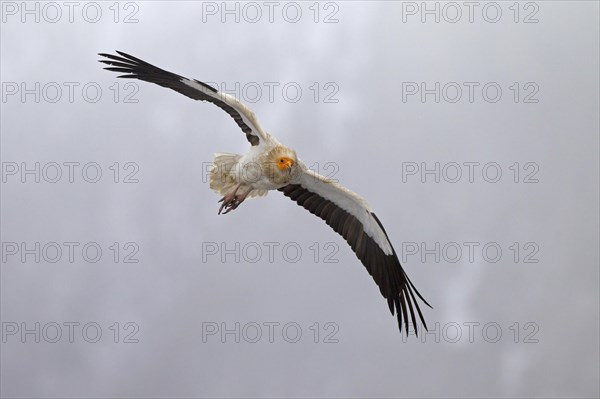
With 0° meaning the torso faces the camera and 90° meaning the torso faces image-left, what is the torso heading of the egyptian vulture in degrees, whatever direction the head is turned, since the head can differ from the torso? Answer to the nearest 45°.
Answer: approximately 315°
